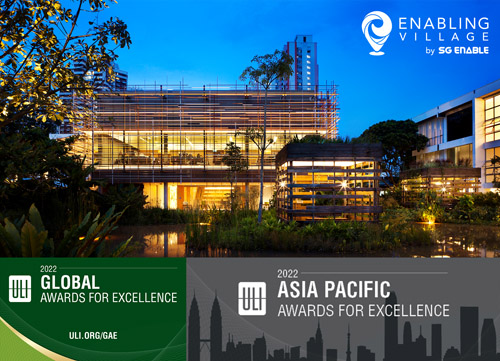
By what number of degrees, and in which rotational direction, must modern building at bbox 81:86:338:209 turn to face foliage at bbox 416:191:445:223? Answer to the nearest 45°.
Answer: approximately 45° to its left

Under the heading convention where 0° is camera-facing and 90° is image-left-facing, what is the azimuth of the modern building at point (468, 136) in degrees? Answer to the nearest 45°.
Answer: approximately 45°

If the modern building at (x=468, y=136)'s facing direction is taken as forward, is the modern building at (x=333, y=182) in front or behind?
in front

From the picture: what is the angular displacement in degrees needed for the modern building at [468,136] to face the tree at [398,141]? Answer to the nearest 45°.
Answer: approximately 90° to its right

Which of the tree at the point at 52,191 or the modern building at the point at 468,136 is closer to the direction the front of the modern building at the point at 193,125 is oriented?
the tree

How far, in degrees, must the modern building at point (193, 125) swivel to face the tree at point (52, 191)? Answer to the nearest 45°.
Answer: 0° — it already faces it
